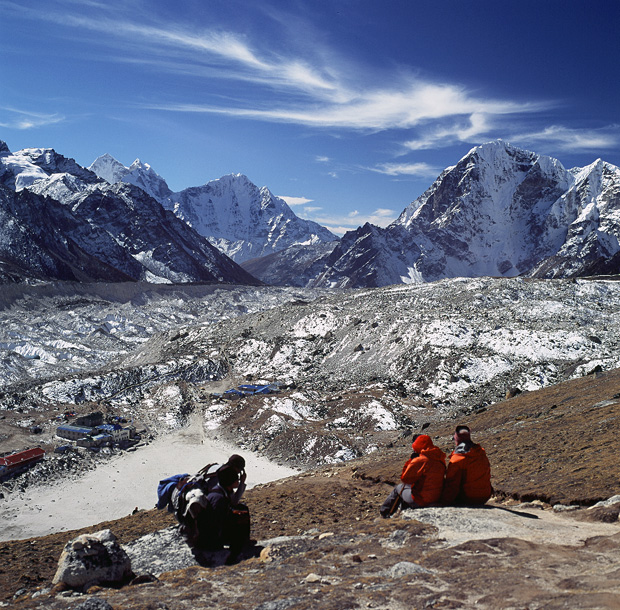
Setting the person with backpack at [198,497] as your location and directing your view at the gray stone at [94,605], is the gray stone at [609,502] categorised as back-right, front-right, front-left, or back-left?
back-left

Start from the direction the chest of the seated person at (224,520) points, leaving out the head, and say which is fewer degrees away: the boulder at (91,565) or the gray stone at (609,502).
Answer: the gray stone

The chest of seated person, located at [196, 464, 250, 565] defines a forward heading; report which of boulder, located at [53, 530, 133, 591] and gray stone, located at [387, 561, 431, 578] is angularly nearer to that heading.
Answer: the gray stone

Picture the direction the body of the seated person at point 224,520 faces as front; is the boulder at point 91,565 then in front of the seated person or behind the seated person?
behind
